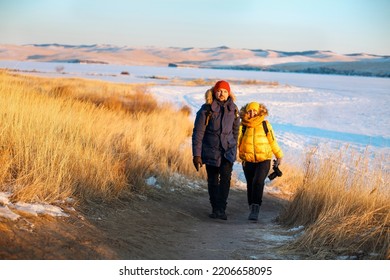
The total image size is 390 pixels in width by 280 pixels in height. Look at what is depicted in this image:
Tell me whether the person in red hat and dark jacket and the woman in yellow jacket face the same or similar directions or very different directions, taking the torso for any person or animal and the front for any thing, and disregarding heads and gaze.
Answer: same or similar directions

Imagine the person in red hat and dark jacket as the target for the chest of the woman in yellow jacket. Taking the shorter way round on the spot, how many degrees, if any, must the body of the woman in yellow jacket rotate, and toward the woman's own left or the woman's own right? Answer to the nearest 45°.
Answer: approximately 45° to the woman's own right

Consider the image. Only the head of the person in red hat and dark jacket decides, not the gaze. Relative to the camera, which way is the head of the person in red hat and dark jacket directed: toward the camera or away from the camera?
toward the camera

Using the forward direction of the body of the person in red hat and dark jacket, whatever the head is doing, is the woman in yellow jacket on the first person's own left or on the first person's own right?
on the first person's own left

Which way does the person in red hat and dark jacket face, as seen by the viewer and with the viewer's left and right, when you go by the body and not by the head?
facing the viewer

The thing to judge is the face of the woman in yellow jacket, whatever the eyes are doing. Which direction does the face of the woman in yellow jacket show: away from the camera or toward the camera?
toward the camera

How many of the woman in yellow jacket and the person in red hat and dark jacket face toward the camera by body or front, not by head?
2

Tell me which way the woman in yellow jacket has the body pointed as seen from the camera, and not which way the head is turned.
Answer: toward the camera
